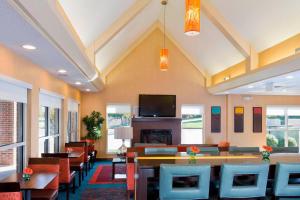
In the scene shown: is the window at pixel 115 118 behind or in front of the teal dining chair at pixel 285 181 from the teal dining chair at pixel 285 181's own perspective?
in front

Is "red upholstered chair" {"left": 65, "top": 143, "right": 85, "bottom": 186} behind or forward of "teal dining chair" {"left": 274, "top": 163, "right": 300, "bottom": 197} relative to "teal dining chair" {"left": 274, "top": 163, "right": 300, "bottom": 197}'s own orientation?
forward

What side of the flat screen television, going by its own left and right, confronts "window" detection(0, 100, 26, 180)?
front

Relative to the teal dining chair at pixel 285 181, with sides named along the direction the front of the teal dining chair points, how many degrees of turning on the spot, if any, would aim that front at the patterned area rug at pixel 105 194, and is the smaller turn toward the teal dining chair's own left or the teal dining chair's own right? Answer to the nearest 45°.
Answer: approximately 90° to the teal dining chair's own left

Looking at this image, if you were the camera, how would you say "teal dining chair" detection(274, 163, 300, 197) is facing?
facing away from the viewer and to the left of the viewer

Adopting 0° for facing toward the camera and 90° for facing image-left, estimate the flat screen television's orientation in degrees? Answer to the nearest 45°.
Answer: approximately 0°
